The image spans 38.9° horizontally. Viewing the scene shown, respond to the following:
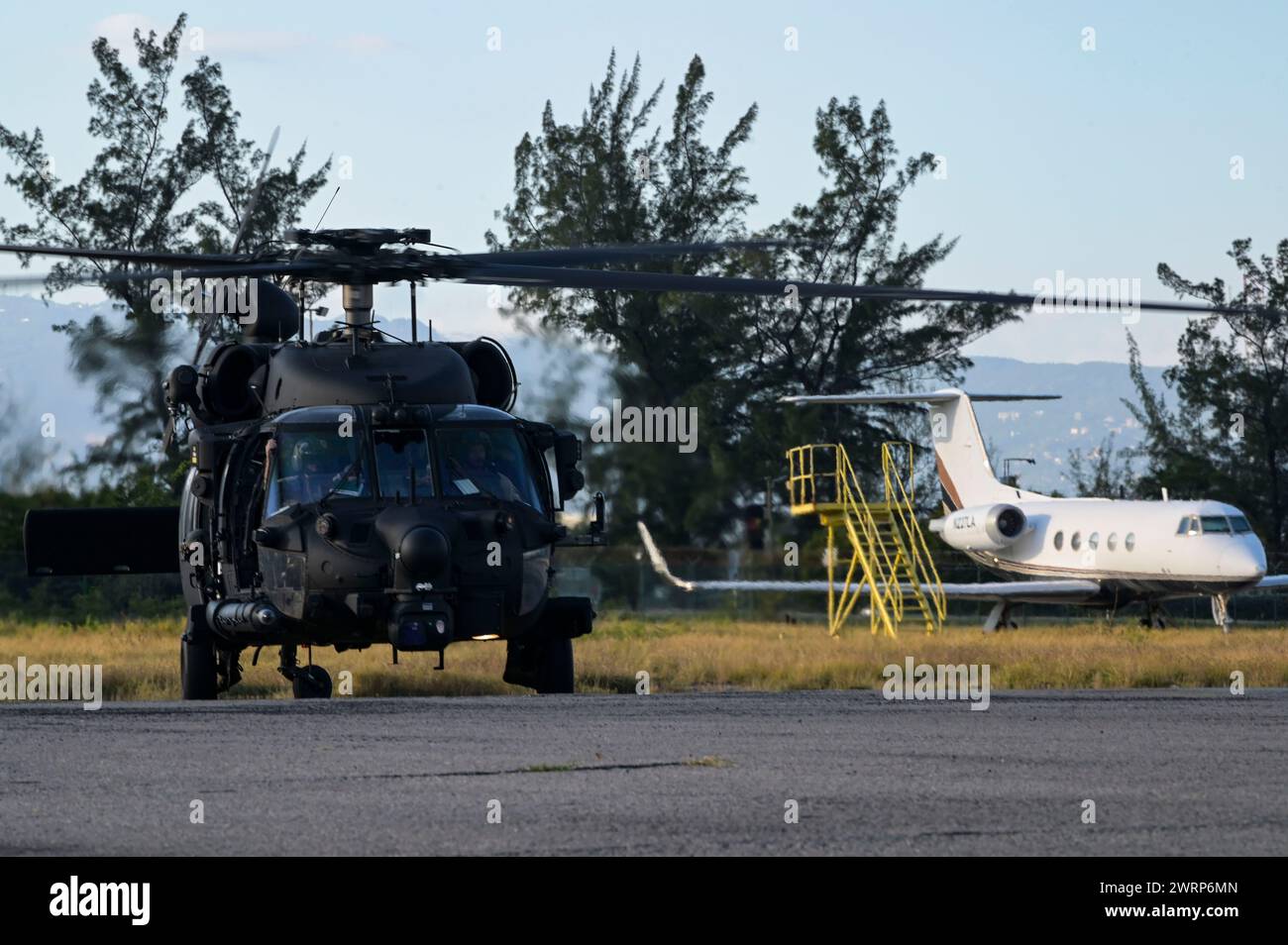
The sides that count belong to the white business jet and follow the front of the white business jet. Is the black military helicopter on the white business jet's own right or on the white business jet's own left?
on the white business jet's own right

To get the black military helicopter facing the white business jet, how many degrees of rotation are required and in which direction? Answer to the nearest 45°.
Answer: approximately 135° to its left

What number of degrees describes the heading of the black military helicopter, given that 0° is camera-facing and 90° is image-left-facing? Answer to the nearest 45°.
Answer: approximately 0°

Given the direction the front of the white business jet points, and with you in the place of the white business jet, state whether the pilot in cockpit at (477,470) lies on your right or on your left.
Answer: on your right
